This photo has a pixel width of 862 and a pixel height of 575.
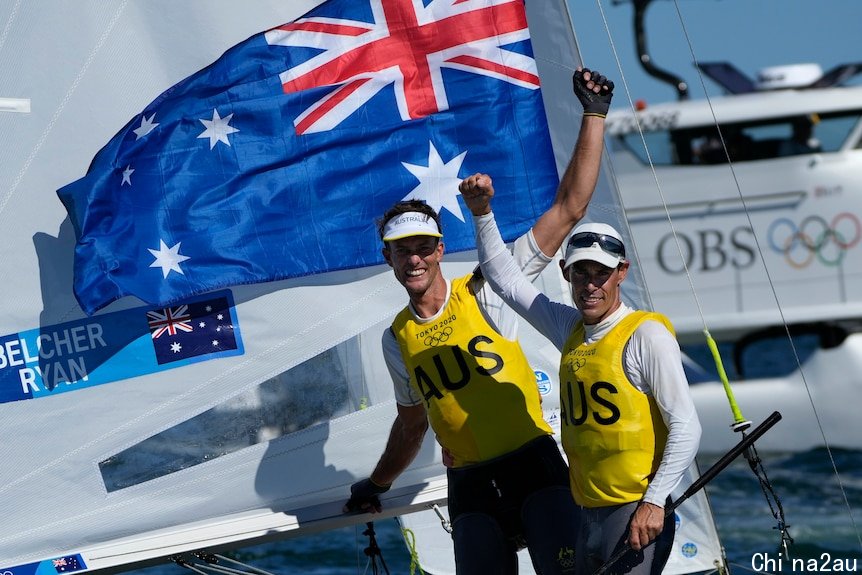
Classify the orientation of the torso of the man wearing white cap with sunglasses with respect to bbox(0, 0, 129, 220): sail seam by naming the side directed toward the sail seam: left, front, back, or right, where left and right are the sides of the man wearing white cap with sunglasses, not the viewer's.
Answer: right

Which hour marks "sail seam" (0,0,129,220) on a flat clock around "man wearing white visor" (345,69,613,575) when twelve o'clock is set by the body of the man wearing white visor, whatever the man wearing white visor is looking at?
The sail seam is roughly at 4 o'clock from the man wearing white visor.

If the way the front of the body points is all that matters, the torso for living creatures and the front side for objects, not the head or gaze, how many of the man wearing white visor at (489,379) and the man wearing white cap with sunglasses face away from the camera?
0

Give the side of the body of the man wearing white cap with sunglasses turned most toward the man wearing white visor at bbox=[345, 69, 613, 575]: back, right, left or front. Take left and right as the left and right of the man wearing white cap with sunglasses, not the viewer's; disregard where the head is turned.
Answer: right

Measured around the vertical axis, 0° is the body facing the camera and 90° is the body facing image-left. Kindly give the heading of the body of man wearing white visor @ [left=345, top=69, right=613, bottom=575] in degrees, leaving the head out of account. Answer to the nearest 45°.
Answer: approximately 0°

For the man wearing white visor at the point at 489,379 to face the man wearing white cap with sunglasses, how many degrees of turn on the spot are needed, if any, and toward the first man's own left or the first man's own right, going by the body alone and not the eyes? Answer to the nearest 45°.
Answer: approximately 45° to the first man's own left

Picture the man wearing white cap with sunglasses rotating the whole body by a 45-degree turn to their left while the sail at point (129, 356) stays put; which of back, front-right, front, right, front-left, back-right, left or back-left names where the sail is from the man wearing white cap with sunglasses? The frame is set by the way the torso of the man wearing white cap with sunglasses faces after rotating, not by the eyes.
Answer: back-right

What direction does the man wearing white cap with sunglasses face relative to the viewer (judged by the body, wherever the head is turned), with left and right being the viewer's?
facing the viewer and to the left of the viewer
